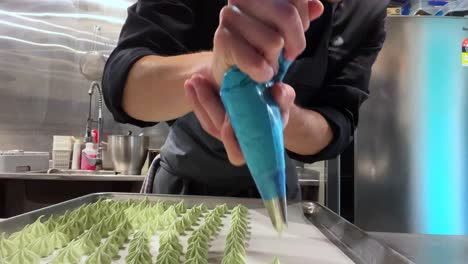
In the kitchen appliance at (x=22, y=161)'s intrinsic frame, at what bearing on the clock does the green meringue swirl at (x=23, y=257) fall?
The green meringue swirl is roughly at 12 o'clock from the kitchen appliance.

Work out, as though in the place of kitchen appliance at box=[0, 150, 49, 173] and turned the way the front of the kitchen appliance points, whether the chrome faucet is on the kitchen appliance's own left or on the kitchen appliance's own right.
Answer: on the kitchen appliance's own left

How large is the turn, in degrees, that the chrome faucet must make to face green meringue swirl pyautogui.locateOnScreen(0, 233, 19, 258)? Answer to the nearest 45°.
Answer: approximately 45° to its left

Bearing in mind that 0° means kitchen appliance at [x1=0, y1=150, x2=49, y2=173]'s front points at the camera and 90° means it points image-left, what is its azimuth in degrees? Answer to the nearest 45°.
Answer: approximately 0°

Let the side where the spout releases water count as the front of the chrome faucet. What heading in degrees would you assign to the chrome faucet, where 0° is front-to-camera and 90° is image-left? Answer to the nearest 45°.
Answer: approximately 45°

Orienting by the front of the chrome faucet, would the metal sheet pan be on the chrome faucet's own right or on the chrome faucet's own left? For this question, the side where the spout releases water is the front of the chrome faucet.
on the chrome faucet's own left

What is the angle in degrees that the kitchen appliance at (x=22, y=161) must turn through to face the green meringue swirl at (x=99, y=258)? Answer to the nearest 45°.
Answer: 0° — it already faces it
